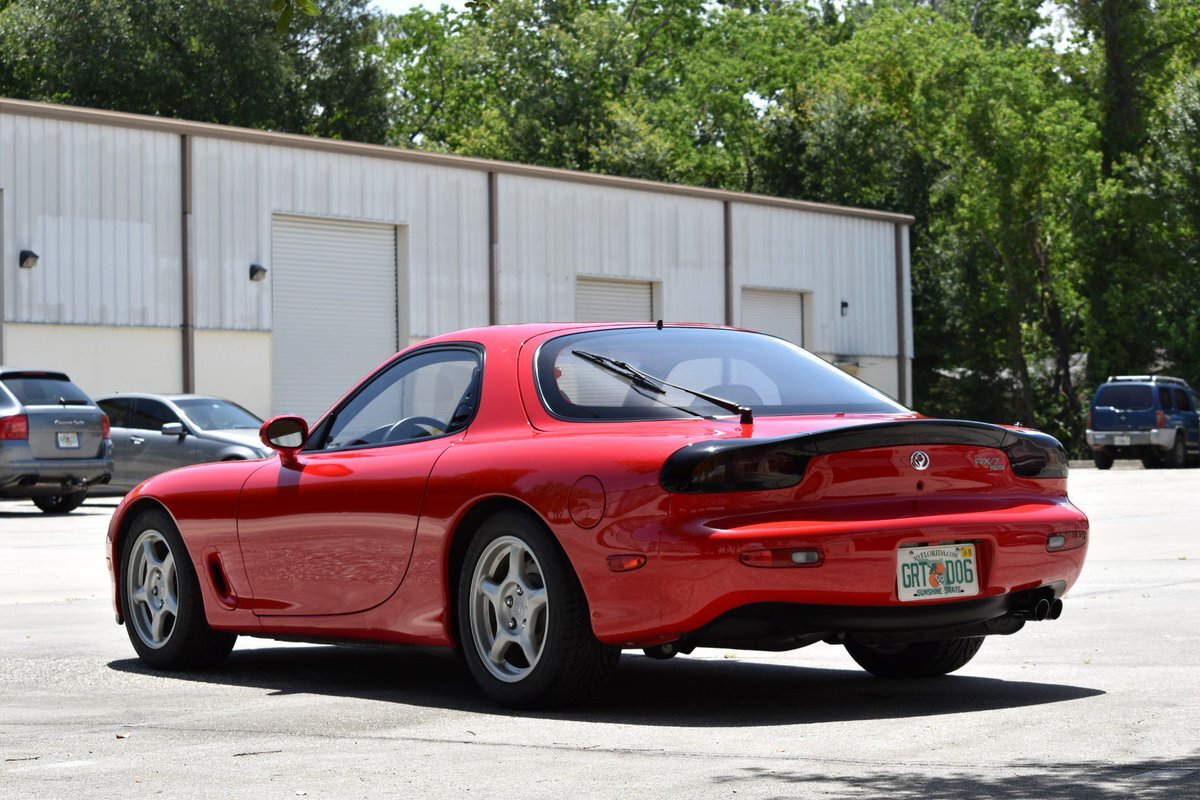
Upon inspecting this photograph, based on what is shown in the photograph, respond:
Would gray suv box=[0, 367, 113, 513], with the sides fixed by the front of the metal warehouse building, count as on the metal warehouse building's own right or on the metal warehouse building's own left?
on the metal warehouse building's own right

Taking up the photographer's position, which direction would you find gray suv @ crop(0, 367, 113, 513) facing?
facing away from the viewer and to the left of the viewer

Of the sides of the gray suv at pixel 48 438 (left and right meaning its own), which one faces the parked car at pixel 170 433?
right

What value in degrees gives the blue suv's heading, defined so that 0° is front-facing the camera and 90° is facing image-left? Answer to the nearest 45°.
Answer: approximately 225°

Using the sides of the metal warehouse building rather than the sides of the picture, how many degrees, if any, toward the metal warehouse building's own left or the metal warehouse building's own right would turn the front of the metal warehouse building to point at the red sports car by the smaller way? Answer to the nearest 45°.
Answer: approximately 45° to the metal warehouse building's own right

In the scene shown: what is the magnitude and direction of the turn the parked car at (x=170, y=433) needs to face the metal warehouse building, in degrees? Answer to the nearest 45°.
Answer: approximately 135° to its left

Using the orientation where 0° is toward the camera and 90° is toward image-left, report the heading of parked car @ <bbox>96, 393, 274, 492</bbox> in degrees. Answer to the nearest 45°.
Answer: approximately 315°

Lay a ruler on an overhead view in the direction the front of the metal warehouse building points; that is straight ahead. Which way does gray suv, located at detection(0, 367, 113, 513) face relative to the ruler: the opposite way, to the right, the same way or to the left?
the opposite way

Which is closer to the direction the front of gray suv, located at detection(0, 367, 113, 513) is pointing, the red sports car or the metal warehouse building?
the metal warehouse building

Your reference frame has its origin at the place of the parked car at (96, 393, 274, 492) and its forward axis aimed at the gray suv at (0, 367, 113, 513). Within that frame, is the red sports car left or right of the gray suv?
left
